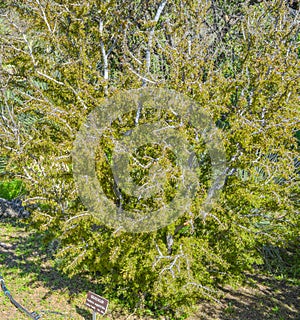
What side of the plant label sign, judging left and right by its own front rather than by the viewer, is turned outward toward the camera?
front

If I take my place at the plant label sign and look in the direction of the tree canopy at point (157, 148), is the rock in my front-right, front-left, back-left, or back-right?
front-left

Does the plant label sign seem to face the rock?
no
